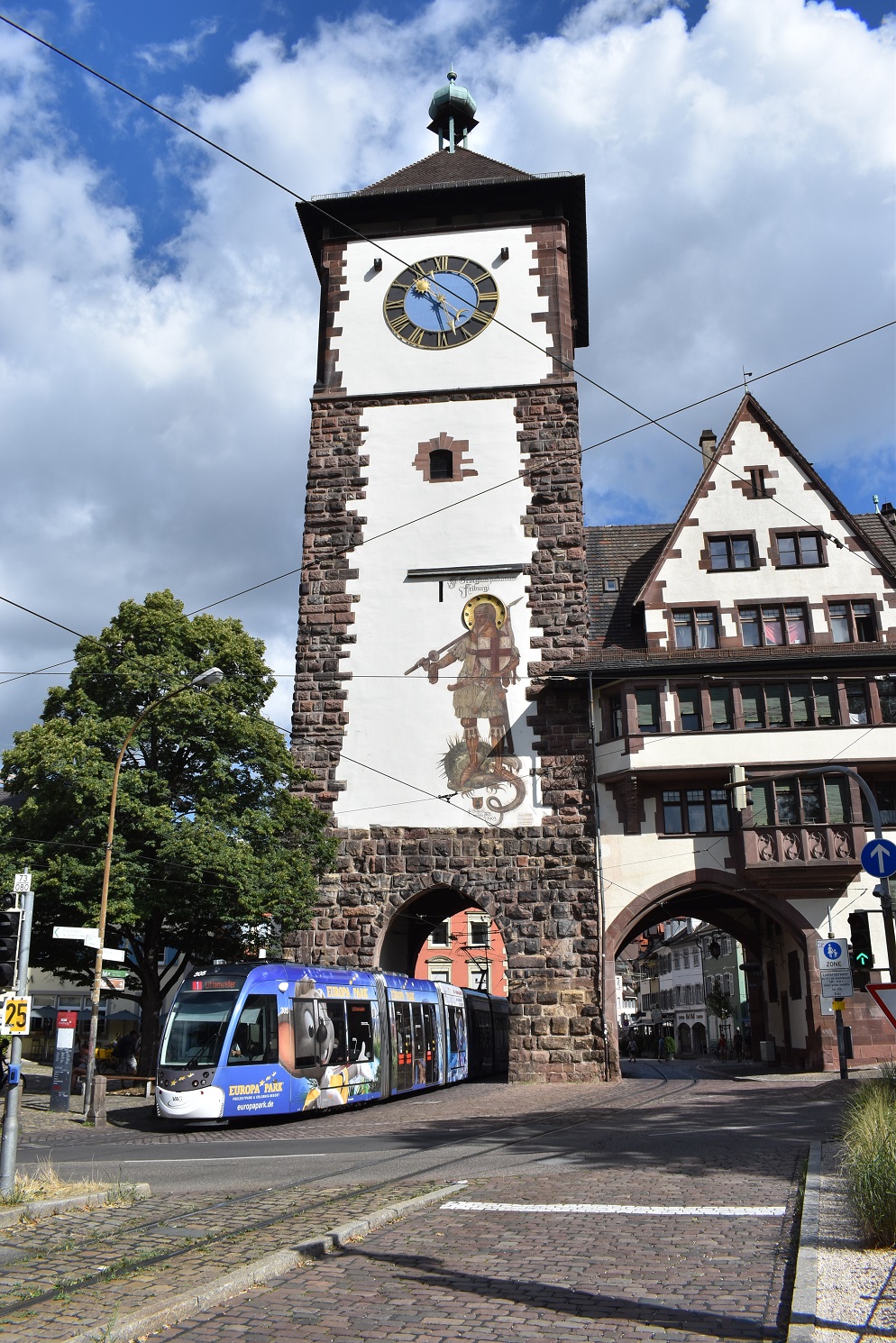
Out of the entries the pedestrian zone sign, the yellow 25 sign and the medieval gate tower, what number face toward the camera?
3

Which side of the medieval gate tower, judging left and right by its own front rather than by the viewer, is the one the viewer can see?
front

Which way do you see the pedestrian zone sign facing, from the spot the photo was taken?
facing the viewer

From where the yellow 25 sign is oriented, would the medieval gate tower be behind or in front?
behind

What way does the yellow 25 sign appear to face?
toward the camera

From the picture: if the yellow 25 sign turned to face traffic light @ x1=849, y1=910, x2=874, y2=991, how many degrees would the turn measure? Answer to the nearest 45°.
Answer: approximately 90° to its left

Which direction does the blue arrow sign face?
toward the camera

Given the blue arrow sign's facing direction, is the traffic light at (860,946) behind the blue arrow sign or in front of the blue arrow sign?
behind

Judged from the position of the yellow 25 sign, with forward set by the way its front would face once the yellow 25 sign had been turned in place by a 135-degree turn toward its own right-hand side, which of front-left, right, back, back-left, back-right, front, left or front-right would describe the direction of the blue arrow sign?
back-right

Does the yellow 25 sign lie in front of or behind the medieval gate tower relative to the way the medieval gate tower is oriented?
in front

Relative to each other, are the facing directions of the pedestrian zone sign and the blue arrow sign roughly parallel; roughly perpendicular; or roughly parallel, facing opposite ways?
roughly parallel

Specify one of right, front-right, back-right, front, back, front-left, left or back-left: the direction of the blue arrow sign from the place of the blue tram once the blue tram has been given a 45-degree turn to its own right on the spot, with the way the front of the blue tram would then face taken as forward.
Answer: back-left

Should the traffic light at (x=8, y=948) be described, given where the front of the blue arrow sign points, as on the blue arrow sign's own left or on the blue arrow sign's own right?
on the blue arrow sign's own right

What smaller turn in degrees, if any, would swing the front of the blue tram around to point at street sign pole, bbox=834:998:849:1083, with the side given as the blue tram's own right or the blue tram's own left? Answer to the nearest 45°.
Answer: approximately 135° to the blue tram's own left

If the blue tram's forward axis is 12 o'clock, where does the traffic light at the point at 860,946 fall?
The traffic light is roughly at 8 o'clock from the blue tram.

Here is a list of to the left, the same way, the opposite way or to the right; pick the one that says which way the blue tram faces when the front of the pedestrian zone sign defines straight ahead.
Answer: the same way

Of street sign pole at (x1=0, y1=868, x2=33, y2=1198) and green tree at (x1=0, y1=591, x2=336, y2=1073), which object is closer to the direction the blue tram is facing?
the street sign pole

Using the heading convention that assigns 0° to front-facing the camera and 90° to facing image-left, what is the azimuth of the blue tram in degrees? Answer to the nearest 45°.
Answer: approximately 45°

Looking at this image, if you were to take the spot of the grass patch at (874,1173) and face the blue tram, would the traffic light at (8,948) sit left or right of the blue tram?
left

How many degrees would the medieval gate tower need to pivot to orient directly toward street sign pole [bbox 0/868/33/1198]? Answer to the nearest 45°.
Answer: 0° — it already faces it

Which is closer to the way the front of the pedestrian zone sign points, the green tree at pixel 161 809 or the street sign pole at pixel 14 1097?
the street sign pole

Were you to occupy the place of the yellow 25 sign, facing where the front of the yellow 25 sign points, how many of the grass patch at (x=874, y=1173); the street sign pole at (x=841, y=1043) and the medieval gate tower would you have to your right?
0
